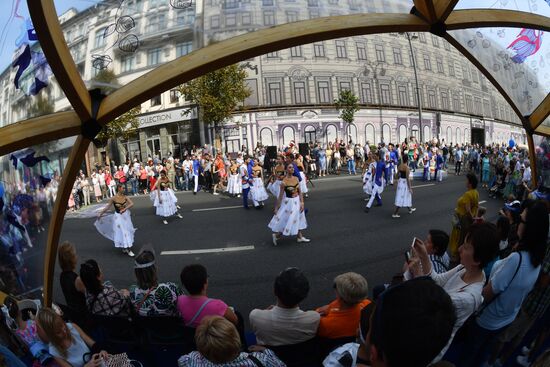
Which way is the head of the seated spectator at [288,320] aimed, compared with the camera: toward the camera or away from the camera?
away from the camera

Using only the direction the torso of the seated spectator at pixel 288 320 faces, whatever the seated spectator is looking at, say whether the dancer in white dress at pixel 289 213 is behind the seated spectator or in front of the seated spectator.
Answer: in front

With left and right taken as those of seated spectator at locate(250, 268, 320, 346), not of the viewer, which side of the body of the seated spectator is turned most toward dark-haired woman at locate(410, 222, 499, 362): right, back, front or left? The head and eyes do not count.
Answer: right

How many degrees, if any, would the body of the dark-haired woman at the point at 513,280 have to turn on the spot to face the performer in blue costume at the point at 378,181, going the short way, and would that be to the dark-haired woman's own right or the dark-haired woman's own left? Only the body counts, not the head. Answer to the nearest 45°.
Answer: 0° — they already face them

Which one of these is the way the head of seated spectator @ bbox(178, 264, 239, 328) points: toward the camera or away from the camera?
away from the camera

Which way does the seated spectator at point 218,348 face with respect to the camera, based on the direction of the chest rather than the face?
away from the camera

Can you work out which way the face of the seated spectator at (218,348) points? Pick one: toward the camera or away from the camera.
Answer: away from the camera

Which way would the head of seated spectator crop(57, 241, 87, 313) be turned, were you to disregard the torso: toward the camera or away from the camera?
away from the camera

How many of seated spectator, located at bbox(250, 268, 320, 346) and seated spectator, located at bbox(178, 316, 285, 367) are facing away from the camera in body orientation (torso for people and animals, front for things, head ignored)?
2

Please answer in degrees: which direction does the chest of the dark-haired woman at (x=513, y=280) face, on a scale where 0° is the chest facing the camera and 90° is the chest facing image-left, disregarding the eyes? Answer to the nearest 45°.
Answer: approximately 135°

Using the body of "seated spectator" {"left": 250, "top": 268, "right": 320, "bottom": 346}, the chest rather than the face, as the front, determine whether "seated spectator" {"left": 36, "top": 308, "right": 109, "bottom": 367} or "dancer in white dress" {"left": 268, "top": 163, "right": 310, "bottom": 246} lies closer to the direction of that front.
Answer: the dancer in white dress

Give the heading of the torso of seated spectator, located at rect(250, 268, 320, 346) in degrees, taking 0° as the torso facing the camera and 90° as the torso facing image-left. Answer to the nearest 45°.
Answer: approximately 180°

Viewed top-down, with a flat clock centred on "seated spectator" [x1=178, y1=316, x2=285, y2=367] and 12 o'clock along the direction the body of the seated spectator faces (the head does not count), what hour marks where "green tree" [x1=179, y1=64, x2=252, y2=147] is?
The green tree is roughly at 12 o'clock from the seated spectator.
